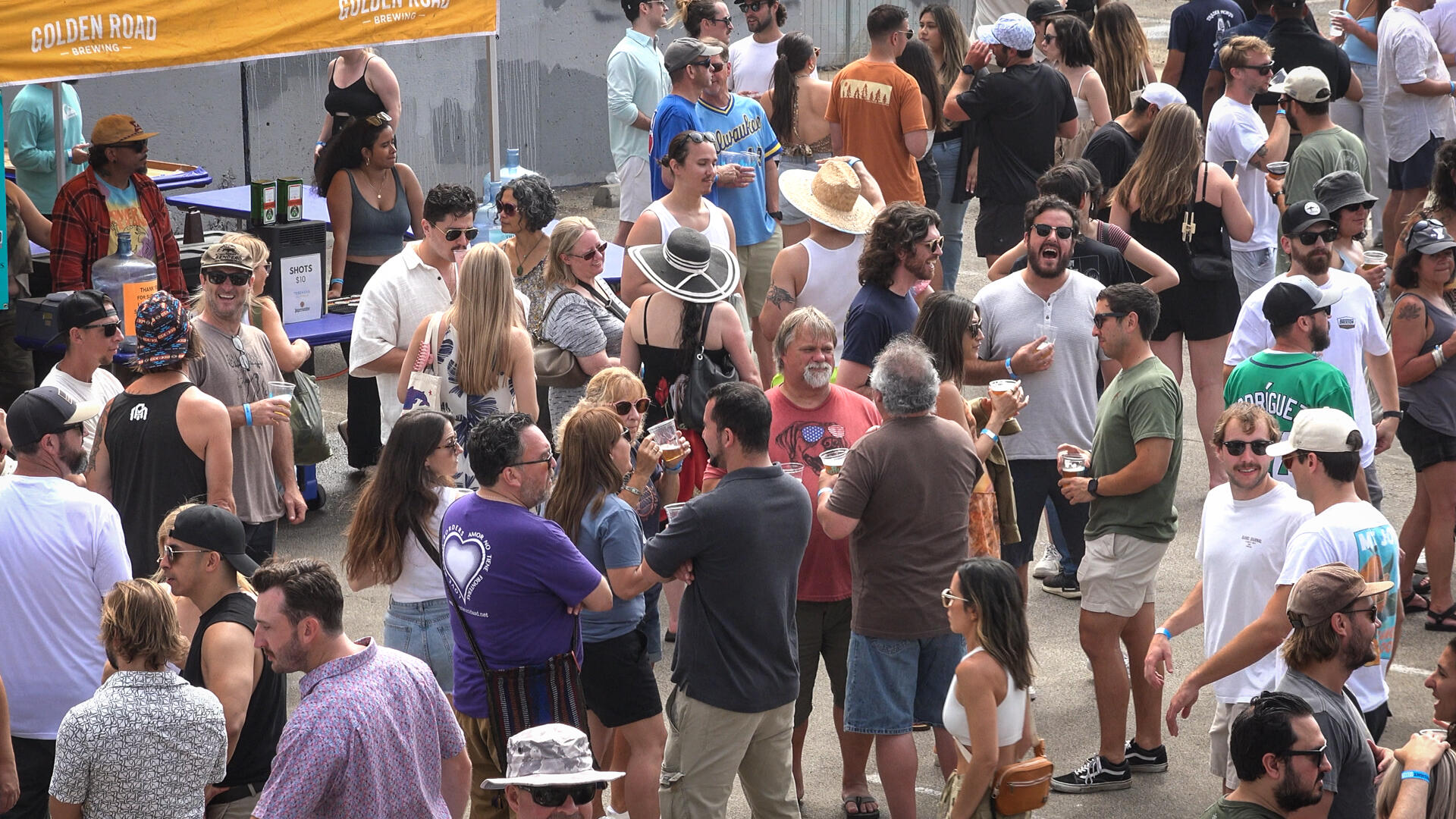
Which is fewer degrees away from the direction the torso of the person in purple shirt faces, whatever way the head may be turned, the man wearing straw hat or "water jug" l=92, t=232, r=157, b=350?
the man wearing straw hat

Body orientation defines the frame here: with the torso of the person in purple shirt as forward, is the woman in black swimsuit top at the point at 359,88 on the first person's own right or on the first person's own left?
on the first person's own left

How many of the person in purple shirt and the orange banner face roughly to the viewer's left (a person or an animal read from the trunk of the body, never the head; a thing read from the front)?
0

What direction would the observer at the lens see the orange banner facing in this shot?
facing the viewer and to the right of the viewer

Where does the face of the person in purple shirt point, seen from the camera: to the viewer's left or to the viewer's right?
to the viewer's right
